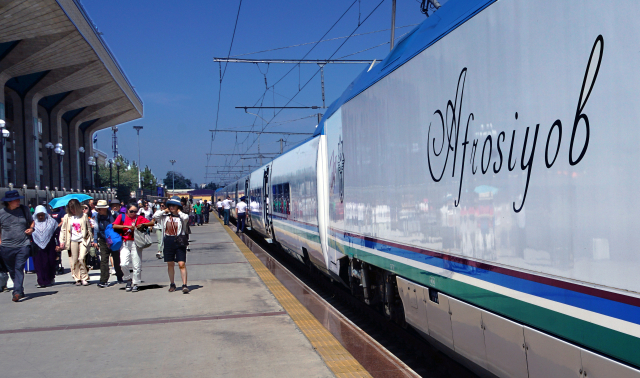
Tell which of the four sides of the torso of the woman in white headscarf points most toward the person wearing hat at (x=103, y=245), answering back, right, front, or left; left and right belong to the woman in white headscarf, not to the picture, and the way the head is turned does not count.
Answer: left

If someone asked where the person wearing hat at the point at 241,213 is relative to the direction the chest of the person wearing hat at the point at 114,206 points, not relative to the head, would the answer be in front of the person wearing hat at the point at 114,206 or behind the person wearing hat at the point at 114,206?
behind

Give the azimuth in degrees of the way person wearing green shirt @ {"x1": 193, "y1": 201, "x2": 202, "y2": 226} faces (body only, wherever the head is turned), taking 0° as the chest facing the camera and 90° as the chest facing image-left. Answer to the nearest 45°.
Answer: approximately 0°
